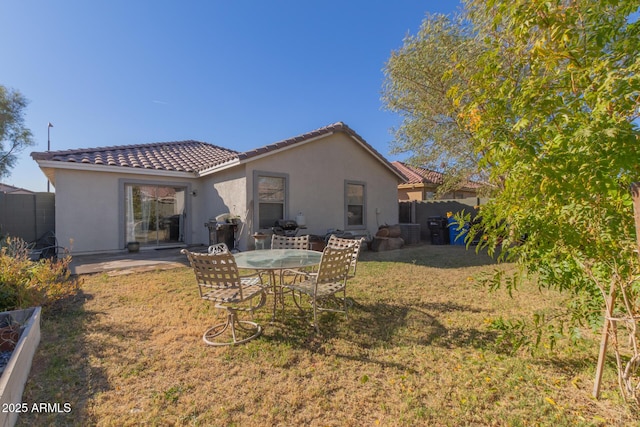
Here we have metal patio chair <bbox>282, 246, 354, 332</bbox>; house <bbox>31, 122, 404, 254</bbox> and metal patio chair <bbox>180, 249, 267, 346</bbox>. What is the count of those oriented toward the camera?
0

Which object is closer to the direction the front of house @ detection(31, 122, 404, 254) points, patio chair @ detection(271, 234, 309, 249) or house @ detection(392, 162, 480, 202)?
the house

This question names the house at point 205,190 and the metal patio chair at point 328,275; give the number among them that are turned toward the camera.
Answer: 0

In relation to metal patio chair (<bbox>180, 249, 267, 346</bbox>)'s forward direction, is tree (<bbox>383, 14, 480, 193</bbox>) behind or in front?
in front

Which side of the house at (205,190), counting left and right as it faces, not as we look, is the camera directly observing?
back

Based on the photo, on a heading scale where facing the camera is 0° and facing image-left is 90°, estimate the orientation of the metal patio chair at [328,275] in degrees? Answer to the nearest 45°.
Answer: approximately 135°

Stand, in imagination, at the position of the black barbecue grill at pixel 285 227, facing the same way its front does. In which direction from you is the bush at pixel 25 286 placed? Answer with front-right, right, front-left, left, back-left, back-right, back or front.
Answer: front-right

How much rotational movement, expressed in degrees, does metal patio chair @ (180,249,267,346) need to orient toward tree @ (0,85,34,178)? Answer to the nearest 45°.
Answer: approximately 90° to its left

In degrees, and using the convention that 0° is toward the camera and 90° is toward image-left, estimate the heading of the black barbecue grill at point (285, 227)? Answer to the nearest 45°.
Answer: approximately 0°

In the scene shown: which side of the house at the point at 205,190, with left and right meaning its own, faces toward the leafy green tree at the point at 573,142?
back

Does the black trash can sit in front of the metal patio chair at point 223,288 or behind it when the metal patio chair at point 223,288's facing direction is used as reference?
in front

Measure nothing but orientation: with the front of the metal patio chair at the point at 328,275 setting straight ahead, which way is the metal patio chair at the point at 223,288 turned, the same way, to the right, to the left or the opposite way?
to the right

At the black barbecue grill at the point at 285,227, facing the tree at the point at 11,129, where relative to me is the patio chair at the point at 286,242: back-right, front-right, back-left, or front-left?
back-left

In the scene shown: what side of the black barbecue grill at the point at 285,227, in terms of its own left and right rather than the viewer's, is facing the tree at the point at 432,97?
left

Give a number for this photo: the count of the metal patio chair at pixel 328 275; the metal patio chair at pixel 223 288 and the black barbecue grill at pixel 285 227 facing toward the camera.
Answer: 1

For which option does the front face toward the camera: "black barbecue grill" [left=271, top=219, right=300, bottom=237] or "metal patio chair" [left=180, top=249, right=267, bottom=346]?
the black barbecue grill

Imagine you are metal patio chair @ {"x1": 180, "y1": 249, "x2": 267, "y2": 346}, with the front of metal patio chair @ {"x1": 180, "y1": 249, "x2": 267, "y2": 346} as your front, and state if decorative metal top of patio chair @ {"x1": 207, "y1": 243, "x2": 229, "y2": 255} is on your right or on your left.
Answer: on your left

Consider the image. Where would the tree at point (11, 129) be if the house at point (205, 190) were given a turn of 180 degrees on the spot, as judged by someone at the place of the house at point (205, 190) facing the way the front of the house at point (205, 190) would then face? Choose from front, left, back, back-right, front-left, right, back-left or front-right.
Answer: back-right

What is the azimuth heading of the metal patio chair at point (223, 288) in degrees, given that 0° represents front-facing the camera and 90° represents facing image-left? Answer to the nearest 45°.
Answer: approximately 225°

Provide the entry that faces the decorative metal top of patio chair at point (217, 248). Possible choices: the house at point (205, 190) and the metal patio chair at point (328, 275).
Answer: the metal patio chair at point (328, 275)

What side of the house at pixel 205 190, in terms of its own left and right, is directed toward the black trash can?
right
